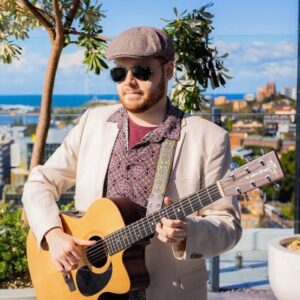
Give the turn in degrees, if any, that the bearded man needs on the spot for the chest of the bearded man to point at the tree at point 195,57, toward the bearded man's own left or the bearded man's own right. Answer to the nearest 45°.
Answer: approximately 135° to the bearded man's own right

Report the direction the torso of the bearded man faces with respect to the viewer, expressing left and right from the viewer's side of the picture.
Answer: facing the viewer and to the left of the viewer

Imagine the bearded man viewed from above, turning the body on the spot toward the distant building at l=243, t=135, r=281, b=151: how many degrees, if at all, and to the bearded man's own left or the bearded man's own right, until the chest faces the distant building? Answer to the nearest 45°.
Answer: approximately 135° to the bearded man's own right

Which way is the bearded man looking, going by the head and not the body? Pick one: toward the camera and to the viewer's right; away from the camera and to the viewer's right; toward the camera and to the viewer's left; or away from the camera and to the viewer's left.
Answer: toward the camera and to the viewer's left

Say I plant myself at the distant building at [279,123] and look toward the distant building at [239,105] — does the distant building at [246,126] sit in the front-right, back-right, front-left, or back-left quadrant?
front-left

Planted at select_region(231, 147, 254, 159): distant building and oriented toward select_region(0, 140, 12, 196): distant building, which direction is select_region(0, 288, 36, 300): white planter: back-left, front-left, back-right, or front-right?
front-left

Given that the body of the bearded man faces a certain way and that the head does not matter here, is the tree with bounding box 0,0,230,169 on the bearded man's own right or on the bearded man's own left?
on the bearded man's own right

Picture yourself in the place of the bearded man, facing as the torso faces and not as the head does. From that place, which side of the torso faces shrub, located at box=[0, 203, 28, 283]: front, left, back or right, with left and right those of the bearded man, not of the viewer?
right

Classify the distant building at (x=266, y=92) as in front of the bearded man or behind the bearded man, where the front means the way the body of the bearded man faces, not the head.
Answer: behind

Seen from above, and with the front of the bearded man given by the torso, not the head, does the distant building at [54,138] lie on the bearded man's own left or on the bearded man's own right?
on the bearded man's own right

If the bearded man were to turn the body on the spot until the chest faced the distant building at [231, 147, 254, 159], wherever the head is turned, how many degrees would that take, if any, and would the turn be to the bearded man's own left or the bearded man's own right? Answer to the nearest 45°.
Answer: approximately 180°
